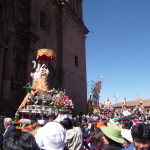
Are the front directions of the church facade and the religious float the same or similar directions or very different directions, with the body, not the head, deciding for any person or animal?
same or similar directions

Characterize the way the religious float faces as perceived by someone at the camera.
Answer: facing the viewer and to the right of the viewer

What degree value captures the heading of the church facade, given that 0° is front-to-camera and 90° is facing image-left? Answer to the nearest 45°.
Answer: approximately 315°

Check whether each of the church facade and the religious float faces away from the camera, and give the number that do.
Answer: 0

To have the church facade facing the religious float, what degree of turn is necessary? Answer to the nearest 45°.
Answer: approximately 45° to its right
